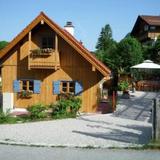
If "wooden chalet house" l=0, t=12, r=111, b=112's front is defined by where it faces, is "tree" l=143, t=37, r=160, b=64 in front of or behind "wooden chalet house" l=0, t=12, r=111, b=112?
behind

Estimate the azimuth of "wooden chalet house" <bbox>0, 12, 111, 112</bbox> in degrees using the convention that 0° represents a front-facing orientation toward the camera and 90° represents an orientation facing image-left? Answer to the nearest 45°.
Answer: approximately 0°

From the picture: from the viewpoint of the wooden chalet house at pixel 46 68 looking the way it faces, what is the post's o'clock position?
The post is roughly at 11 o'clock from the wooden chalet house.

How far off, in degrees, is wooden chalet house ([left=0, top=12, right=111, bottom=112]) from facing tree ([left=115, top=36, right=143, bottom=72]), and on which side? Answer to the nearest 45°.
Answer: approximately 135° to its left

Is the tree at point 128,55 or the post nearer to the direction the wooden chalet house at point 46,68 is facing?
the post
